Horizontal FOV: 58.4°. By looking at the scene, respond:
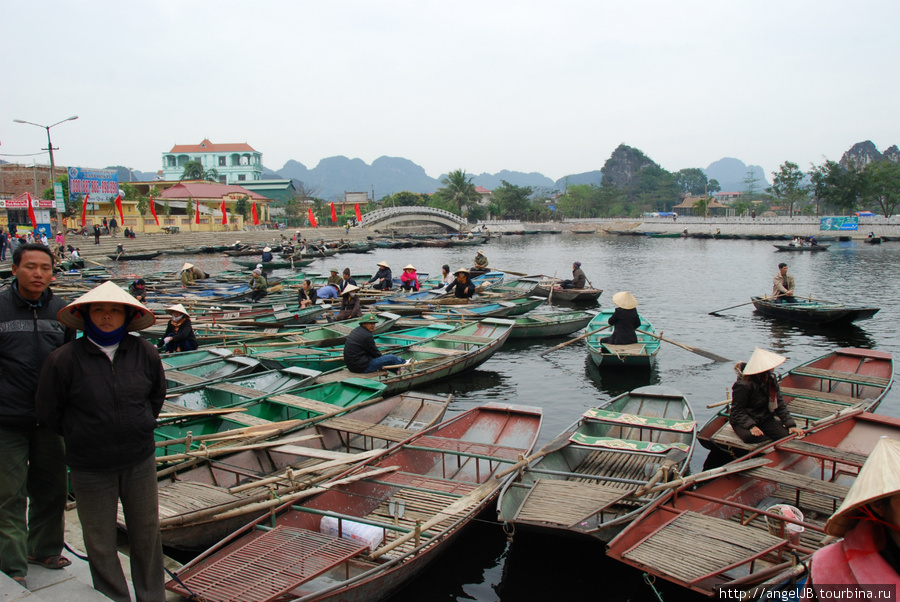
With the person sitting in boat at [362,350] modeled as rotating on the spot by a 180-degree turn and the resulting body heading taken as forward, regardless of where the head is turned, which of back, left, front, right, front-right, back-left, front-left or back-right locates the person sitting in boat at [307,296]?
right

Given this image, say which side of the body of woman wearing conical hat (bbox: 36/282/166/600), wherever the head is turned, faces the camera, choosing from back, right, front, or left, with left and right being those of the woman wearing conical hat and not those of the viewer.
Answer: front

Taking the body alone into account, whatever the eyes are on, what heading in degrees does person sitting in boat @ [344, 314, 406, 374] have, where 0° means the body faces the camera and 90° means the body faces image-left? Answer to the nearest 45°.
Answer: approximately 270°

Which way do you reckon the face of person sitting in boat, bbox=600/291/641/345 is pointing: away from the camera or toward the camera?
away from the camera

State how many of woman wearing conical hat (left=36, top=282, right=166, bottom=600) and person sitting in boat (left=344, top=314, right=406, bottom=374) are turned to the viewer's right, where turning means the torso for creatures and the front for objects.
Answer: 1

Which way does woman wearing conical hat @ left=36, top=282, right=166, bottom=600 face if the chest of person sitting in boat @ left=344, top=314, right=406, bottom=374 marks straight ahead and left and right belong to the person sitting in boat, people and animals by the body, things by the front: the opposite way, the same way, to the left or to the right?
to the right

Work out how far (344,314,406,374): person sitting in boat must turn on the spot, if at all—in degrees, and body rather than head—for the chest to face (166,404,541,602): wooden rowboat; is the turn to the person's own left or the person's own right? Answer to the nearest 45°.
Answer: approximately 90° to the person's own right
